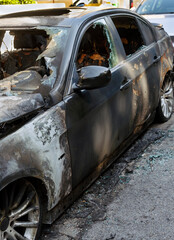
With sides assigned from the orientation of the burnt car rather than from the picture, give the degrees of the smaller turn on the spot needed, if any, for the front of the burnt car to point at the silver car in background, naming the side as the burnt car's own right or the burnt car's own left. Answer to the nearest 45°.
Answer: approximately 135° to the burnt car's own right

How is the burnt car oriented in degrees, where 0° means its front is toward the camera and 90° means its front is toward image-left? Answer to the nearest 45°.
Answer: approximately 45°
